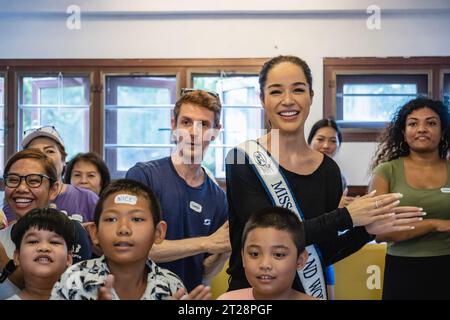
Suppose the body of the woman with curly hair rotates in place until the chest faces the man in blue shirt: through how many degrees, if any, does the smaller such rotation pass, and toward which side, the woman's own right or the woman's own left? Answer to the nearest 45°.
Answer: approximately 45° to the woman's own right

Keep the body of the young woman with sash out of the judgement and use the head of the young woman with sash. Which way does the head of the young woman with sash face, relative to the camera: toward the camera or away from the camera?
toward the camera

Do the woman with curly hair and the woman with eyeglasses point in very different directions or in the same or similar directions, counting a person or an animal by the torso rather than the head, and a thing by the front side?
same or similar directions

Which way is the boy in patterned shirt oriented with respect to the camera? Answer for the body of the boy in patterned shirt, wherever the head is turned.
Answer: toward the camera

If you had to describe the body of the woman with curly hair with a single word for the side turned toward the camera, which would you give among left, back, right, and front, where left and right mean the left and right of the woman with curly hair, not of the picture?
front

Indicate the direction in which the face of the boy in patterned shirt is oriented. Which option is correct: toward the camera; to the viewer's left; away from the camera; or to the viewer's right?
toward the camera

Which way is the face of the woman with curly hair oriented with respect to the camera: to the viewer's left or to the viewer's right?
to the viewer's left

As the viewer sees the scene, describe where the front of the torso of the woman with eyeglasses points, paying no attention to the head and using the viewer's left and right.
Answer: facing the viewer and to the left of the viewer

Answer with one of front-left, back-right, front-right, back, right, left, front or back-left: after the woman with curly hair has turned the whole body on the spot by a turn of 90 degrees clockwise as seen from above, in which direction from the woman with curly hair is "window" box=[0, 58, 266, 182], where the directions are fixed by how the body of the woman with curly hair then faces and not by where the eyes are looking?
front-right

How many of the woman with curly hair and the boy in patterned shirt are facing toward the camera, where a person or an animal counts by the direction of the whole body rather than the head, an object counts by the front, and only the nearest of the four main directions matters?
2

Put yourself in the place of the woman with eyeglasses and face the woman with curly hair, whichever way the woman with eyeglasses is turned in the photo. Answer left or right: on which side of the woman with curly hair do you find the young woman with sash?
right

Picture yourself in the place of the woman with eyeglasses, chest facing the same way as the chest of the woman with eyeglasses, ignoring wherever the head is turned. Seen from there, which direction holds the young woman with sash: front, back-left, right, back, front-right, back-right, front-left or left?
left

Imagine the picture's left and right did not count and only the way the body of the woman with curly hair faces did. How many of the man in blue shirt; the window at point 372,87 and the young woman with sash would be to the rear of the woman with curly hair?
1
